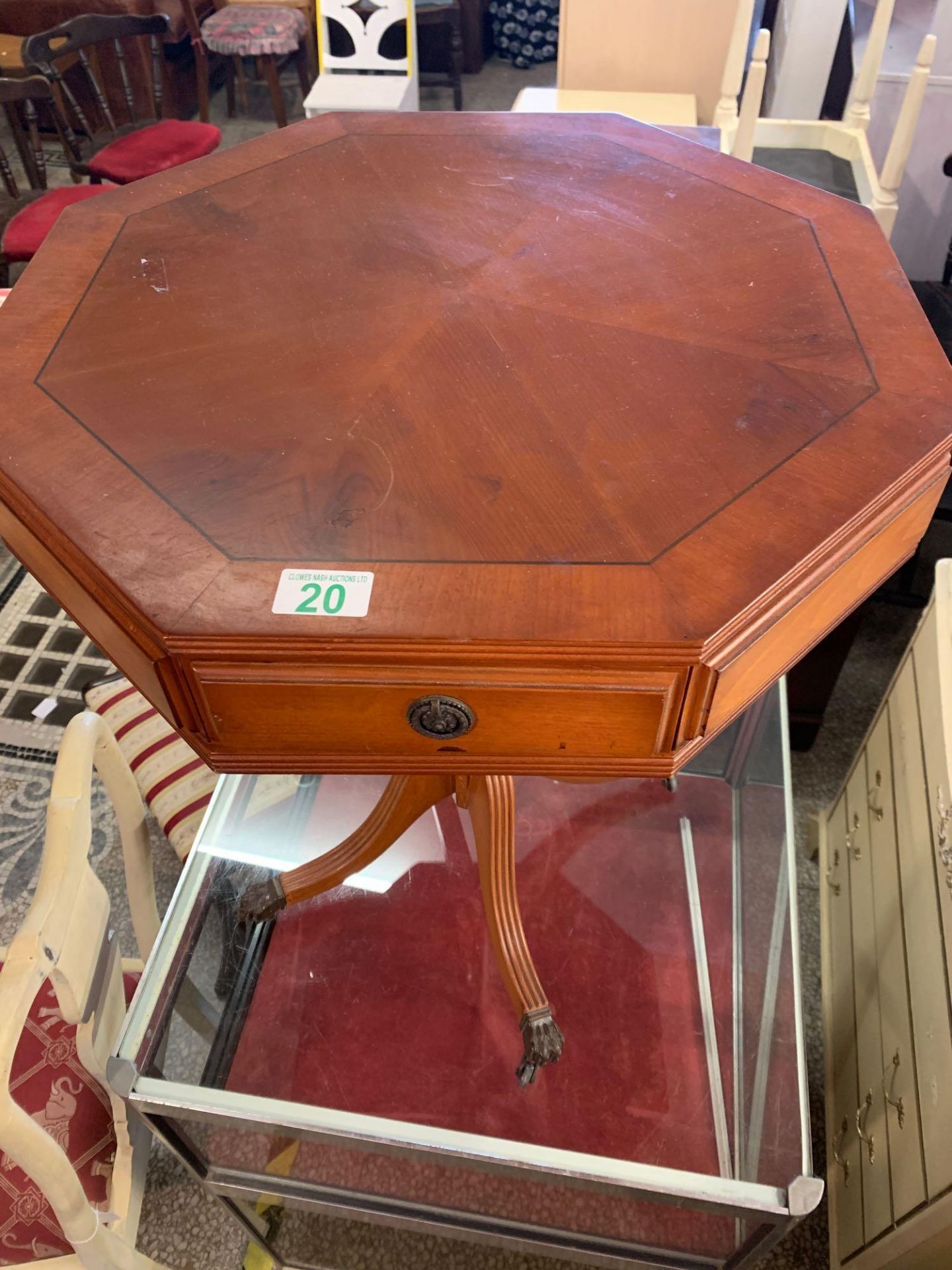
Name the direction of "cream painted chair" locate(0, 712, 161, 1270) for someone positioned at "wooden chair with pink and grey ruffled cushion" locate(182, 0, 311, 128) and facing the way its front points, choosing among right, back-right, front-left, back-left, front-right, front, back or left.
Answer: right

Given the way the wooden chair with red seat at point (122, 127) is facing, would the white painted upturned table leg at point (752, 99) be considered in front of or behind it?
in front

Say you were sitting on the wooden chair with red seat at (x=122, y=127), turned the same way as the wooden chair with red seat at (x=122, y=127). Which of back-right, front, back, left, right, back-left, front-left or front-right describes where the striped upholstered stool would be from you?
front-right

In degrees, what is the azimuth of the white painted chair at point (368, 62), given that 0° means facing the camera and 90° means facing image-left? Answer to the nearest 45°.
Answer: approximately 0°

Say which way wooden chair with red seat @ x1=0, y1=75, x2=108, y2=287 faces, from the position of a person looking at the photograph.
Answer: facing the viewer and to the right of the viewer

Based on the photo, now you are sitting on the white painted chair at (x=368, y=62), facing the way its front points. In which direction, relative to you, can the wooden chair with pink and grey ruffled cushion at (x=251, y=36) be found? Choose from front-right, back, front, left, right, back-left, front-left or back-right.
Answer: back-right

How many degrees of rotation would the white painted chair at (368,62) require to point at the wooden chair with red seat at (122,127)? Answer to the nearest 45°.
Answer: approximately 45° to its right

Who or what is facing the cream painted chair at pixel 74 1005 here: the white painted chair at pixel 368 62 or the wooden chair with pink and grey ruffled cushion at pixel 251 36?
the white painted chair at pixel 368 62

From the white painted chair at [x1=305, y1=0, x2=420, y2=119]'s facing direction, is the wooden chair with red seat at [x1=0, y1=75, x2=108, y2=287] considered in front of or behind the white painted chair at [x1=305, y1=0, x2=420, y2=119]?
in front

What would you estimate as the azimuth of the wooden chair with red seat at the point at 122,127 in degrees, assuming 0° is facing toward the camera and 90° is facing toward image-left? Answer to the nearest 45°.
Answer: approximately 315°
